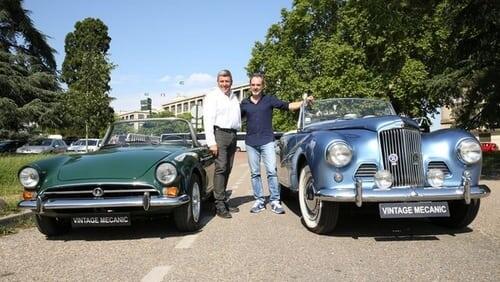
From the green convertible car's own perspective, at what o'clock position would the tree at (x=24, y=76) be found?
The tree is roughly at 4 o'clock from the green convertible car.

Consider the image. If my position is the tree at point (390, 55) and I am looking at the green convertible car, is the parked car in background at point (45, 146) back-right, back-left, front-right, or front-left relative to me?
front-right

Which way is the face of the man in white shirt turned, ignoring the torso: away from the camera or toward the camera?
toward the camera

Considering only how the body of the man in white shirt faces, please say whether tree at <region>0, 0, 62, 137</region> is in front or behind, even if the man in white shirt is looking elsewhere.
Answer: behind

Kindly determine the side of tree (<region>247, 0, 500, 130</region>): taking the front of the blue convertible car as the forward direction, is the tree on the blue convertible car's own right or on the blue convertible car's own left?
on the blue convertible car's own left

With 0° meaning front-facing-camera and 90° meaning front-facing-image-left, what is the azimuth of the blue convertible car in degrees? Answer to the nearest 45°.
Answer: approximately 315°

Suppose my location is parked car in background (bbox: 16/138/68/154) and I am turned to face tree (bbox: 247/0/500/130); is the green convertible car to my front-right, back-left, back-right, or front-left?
front-right

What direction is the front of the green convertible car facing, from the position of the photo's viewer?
facing the viewer and to the left of the viewer

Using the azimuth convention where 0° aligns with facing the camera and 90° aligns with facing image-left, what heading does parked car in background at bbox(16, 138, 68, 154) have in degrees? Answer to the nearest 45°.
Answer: approximately 45°

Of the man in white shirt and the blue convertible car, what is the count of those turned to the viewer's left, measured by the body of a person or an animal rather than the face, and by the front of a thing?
0

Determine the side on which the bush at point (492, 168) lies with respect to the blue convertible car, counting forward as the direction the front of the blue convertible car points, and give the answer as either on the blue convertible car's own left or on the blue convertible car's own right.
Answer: on the blue convertible car's own left
